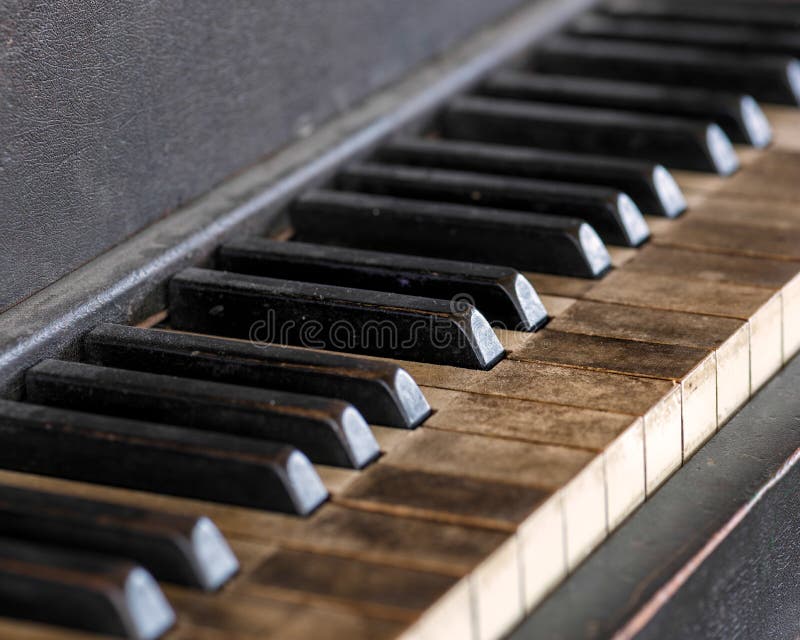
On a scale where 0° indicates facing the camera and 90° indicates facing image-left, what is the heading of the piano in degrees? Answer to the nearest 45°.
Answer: approximately 315°
